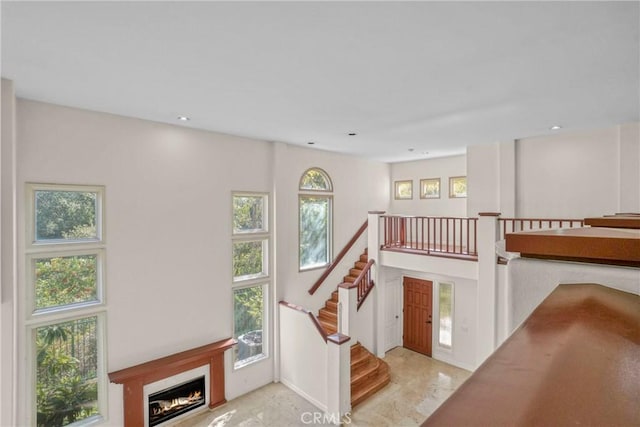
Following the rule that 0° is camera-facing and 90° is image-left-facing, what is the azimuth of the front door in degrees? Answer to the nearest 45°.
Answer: approximately 45°

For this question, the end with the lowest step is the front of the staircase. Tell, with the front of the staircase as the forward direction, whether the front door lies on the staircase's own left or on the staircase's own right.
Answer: on the staircase's own left

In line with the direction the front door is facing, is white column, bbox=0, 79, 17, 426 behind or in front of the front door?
in front

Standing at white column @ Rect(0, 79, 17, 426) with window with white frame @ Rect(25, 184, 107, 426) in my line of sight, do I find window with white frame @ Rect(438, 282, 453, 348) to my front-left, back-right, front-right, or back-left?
front-right

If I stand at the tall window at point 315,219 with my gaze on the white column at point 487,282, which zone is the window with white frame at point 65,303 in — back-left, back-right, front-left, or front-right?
back-right

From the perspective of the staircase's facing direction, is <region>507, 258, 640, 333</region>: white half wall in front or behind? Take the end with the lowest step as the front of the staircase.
in front

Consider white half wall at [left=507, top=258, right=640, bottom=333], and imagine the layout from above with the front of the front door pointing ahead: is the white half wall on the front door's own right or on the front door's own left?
on the front door's own left

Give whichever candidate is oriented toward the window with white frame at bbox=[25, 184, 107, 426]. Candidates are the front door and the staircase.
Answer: the front door

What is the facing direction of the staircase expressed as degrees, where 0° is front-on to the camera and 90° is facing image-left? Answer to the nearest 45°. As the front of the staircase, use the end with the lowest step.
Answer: approximately 315°

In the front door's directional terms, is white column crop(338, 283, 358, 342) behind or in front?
in front

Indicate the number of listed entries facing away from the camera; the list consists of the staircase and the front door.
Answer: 0

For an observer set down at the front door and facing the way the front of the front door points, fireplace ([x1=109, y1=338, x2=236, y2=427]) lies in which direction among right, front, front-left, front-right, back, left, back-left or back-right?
front

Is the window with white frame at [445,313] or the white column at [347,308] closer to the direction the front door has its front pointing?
the white column

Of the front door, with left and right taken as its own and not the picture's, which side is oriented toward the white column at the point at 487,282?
left
